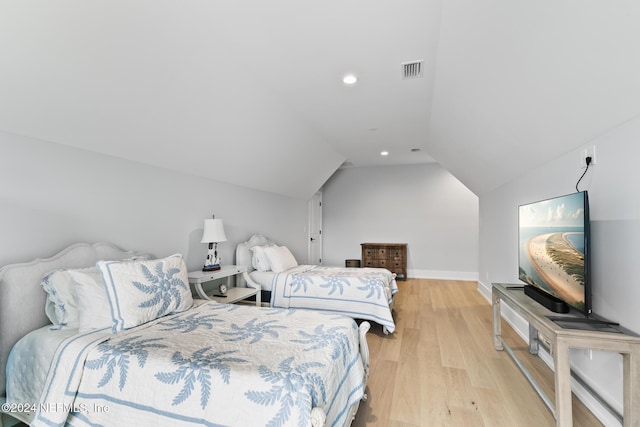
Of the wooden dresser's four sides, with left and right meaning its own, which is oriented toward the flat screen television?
front

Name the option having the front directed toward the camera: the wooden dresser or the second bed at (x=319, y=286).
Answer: the wooden dresser

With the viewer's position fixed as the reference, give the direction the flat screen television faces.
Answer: facing the viewer and to the left of the viewer

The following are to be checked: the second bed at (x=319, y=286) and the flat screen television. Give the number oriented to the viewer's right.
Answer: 1

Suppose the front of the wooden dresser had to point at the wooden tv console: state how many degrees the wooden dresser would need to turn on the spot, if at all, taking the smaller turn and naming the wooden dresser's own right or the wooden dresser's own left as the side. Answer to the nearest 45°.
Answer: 0° — it already faces it

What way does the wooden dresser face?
toward the camera

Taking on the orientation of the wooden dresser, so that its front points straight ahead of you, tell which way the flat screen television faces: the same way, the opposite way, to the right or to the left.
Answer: to the right

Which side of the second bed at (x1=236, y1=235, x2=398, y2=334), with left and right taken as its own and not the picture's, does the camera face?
right

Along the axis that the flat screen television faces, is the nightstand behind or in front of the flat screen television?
in front

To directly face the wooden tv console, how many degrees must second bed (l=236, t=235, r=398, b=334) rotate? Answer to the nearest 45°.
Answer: approximately 45° to its right

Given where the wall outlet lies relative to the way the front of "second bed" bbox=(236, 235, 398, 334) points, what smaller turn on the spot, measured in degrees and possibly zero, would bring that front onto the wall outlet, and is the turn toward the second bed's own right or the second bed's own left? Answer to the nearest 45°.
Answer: approximately 45° to the second bed's own right

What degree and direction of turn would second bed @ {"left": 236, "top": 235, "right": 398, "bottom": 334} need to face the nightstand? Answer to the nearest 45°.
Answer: approximately 180°
